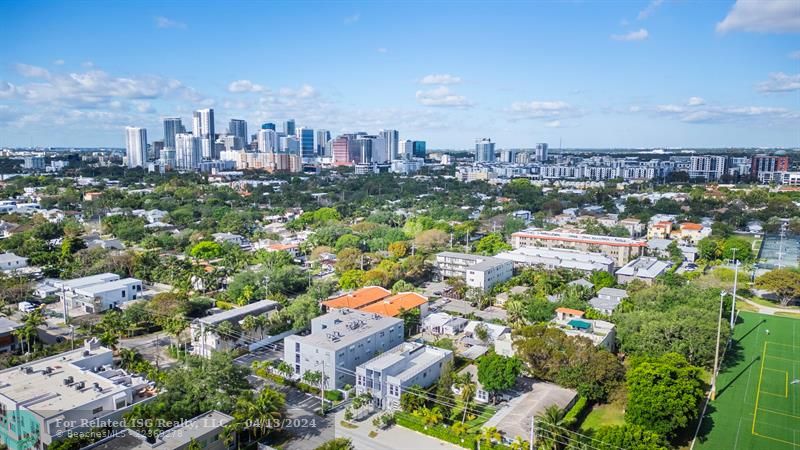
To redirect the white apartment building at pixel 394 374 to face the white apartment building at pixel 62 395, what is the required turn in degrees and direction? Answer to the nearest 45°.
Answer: approximately 45° to its right

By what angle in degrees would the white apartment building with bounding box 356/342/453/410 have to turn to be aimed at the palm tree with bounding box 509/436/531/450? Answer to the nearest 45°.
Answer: approximately 90° to its left

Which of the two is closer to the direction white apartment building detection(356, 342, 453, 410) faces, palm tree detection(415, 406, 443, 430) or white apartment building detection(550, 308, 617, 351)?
the palm tree

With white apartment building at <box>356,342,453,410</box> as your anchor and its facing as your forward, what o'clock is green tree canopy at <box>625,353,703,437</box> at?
The green tree canopy is roughly at 8 o'clock from the white apartment building.

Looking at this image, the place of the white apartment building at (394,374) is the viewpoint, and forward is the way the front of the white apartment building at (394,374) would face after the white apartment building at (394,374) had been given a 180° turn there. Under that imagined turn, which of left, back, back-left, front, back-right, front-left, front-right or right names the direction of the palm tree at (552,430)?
right

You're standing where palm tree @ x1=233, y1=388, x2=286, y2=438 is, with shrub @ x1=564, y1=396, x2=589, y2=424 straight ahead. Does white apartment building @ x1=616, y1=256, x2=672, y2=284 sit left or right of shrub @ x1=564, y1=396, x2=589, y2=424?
left

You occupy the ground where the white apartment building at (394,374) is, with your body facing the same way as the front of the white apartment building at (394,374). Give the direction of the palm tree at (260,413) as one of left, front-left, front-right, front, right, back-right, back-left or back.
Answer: front

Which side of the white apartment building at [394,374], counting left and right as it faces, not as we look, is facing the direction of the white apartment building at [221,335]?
right

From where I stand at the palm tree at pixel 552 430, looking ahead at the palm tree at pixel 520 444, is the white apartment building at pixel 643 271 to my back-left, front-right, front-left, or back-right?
back-right

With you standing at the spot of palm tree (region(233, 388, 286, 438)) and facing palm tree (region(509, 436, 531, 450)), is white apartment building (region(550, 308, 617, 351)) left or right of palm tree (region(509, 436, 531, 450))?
left

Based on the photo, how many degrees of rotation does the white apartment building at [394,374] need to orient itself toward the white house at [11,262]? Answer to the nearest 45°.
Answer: approximately 90° to its right

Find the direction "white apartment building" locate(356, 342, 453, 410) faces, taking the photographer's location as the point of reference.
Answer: facing the viewer and to the left of the viewer
